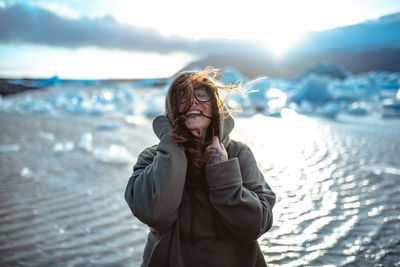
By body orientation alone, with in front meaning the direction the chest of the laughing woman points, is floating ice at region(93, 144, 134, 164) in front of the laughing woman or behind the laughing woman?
behind

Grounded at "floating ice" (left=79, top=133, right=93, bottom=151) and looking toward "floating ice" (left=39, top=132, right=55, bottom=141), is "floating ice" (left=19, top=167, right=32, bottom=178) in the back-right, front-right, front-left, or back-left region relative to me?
back-left

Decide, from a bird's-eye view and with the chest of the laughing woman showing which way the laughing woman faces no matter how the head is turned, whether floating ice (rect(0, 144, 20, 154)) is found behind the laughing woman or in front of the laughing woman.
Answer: behind

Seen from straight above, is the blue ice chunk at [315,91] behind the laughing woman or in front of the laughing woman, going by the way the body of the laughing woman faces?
behind

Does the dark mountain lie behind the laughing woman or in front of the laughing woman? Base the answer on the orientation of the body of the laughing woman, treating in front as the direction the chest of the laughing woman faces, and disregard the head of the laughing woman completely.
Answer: behind

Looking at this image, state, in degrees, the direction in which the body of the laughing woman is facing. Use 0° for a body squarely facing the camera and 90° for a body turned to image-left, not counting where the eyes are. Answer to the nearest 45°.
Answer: approximately 0°

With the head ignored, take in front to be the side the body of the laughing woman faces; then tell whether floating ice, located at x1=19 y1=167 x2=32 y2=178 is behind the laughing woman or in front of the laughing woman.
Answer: behind

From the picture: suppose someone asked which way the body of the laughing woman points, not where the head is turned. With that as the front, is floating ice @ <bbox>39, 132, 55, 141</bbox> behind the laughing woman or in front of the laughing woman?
behind
